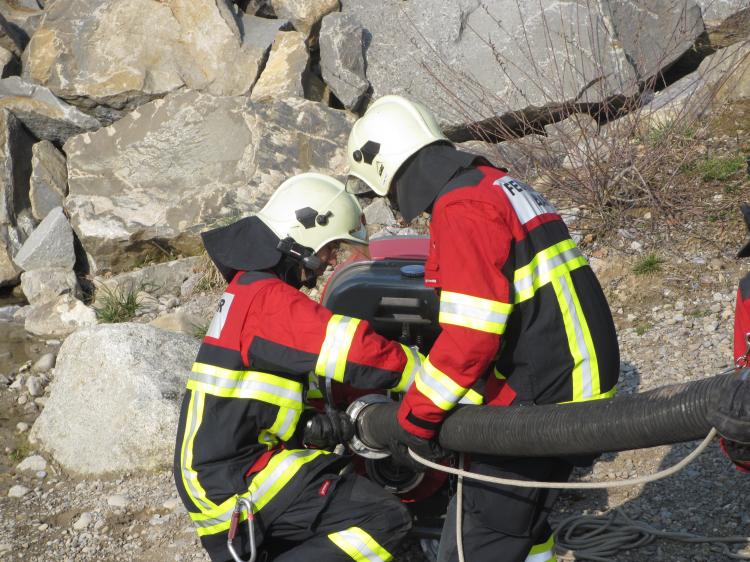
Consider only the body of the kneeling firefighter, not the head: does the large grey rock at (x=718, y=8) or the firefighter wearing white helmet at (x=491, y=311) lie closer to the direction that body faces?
the firefighter wearing white helmet

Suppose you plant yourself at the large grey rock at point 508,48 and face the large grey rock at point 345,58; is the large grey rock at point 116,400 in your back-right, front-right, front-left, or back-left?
front-left

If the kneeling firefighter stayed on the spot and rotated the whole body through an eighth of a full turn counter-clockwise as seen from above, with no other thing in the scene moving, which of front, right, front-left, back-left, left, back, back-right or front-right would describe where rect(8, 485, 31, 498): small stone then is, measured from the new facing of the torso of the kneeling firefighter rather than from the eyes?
left

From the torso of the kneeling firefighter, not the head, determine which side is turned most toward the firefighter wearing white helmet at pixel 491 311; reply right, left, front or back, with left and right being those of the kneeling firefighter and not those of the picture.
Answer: front

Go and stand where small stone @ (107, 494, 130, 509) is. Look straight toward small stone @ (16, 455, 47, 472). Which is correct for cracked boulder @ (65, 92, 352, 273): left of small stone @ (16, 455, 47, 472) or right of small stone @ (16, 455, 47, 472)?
right

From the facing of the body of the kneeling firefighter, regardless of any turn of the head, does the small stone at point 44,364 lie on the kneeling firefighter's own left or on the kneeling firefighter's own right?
on the kneeling firefighter's own left

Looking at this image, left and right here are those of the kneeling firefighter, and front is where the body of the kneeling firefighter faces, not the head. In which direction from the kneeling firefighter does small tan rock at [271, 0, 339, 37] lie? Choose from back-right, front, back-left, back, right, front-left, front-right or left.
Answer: left

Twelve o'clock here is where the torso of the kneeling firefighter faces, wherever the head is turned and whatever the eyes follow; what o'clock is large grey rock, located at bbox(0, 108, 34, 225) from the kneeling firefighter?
The large grey rock is roughly at 8 o'clock from the kneeling firefighter.

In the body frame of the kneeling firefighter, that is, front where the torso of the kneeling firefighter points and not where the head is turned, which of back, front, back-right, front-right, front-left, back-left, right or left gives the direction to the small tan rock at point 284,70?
left

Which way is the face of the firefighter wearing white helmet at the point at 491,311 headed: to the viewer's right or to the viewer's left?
to the viewer's left

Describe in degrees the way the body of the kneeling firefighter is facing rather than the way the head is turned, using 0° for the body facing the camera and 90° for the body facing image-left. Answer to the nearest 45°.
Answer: approximately 270°
